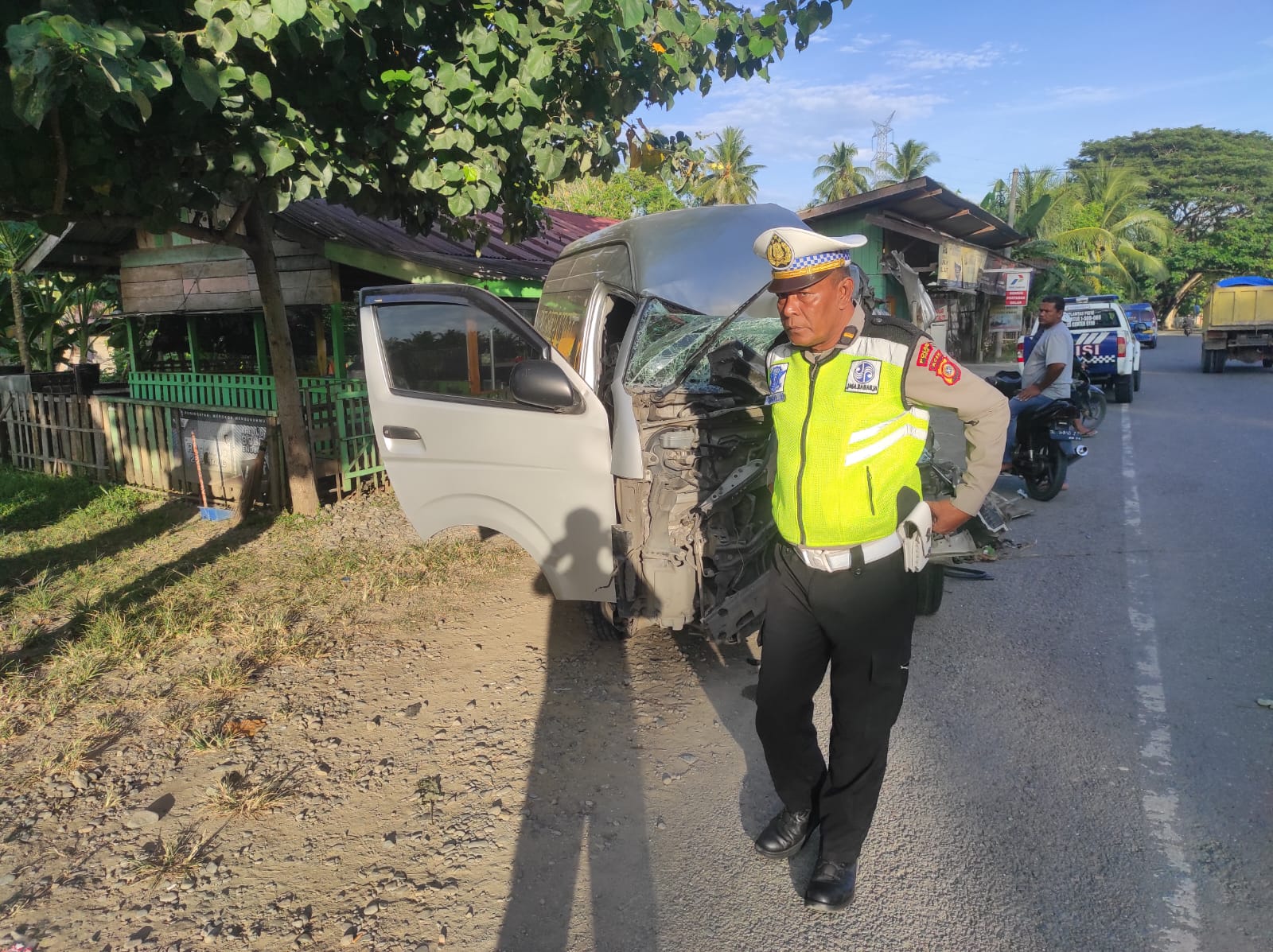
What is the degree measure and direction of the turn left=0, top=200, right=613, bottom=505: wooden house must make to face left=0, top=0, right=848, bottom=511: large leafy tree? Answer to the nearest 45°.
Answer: approximately 45° to its right

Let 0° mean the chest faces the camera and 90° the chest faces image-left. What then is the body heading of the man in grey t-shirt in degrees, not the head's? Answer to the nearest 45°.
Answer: approximately 90°

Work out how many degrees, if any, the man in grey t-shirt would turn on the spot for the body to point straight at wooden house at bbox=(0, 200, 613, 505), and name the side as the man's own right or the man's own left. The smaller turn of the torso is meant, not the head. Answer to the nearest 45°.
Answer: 0° — they already face it

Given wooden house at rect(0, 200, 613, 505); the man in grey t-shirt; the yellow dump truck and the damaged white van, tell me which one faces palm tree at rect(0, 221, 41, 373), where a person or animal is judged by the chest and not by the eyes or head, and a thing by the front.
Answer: the man in grey t-shirt

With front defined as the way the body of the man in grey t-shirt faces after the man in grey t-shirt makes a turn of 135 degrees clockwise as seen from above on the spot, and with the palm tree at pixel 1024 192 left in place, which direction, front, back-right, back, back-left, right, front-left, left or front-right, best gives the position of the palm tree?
front-left

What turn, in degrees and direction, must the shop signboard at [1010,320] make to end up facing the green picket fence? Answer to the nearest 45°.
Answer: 0° — it already faces it
